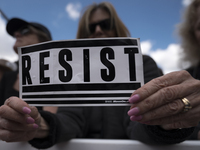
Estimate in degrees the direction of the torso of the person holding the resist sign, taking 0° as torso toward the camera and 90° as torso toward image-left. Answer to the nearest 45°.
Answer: approximately 0°
